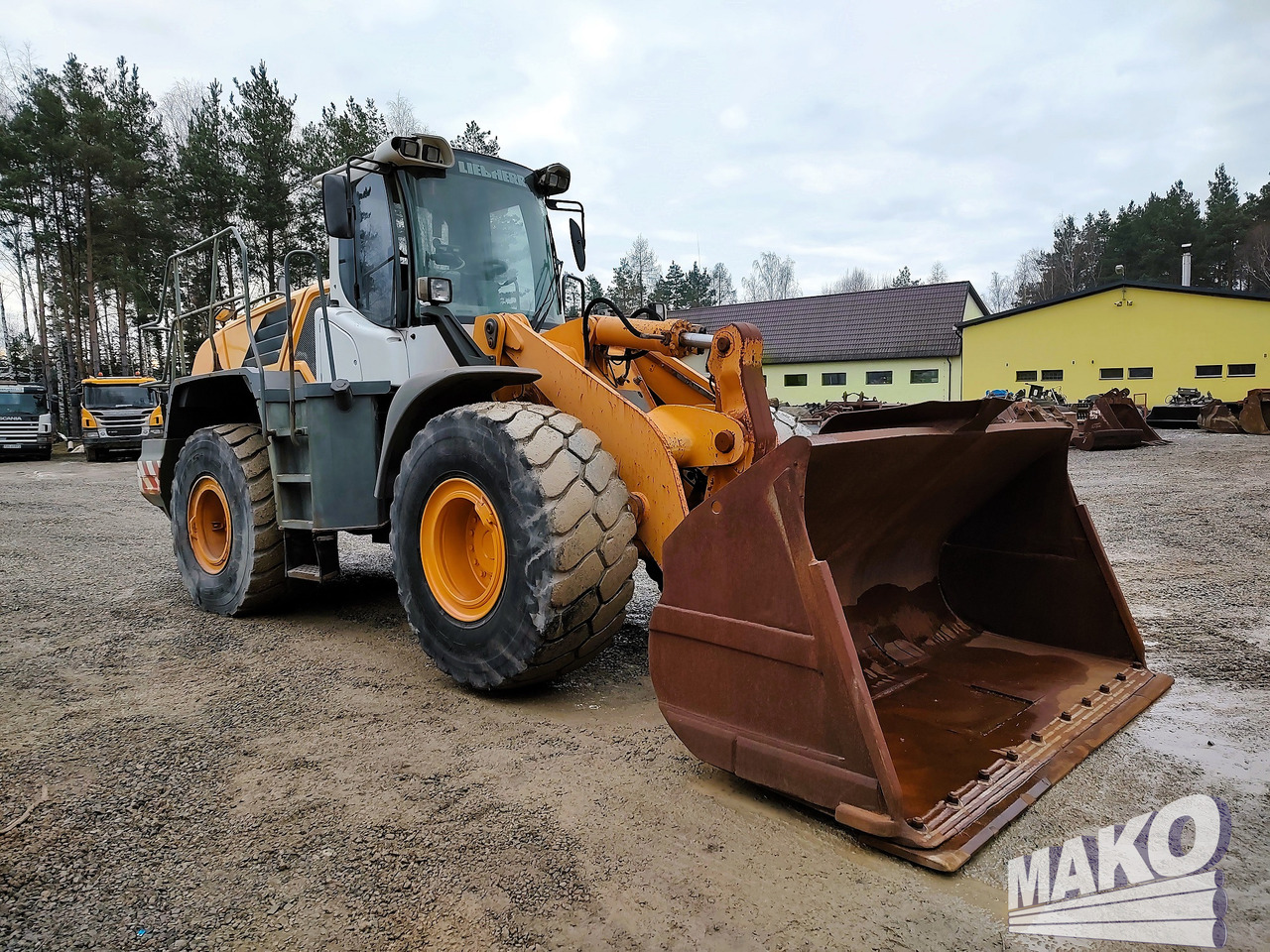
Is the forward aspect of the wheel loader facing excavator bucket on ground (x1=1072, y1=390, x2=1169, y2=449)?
no

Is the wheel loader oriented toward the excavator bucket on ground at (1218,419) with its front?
no

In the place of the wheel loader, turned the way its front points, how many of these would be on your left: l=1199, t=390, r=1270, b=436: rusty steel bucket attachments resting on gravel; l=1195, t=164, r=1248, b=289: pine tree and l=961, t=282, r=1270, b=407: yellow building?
3

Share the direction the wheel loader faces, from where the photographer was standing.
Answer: facing the viewer and to the right of the viewer

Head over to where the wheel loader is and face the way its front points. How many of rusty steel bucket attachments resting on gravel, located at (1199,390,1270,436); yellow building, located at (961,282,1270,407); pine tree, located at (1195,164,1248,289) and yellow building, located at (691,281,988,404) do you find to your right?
0

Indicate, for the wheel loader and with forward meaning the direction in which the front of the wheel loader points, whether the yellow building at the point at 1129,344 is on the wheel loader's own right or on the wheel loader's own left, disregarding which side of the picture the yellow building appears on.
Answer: on the wheel loader's own left

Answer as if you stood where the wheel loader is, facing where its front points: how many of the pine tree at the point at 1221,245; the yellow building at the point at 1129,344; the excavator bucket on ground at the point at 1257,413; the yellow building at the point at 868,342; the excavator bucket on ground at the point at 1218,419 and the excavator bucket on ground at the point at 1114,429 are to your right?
0

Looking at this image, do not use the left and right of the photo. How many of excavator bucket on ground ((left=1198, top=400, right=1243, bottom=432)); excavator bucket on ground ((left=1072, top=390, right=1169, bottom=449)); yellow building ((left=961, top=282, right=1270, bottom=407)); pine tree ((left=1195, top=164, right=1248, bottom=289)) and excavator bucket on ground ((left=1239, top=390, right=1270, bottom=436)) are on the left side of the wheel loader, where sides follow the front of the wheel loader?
5

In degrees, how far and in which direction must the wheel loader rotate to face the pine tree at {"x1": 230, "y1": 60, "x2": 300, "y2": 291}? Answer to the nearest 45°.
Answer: approximately 180°

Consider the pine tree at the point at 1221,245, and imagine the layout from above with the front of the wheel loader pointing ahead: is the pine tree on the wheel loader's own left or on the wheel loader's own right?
on the wheel loader's own left

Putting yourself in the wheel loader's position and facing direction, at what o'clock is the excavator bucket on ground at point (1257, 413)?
The excavator bucket on ground is roughly at 9 o'clock from the wheel loader.

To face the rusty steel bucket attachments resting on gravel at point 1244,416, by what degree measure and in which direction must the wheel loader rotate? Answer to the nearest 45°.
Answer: approximately 90° to its left

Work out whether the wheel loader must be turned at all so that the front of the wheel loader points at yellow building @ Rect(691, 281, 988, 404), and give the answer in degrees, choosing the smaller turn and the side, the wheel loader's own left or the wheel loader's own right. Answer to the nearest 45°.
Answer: approximately 135° to the wheel loader's own left
